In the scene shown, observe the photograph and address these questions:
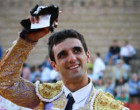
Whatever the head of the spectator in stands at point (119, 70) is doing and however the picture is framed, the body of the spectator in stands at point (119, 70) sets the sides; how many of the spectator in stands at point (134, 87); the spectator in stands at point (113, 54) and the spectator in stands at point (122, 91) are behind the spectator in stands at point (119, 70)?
1

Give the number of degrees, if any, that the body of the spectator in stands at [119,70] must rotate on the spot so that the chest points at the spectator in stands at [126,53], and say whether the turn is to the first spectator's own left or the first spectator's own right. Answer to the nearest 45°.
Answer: approximately 180°

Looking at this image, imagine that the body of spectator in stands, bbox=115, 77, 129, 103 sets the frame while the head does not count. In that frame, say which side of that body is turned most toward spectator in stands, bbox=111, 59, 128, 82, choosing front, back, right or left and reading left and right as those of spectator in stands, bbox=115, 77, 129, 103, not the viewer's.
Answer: back

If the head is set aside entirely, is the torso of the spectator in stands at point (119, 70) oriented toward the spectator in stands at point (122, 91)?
yes

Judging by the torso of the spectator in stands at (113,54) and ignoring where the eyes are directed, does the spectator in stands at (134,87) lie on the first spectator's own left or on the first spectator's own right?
on the first spectator's own left

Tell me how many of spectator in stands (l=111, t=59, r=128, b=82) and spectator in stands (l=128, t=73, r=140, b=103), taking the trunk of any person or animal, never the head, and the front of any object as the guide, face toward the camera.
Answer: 2
